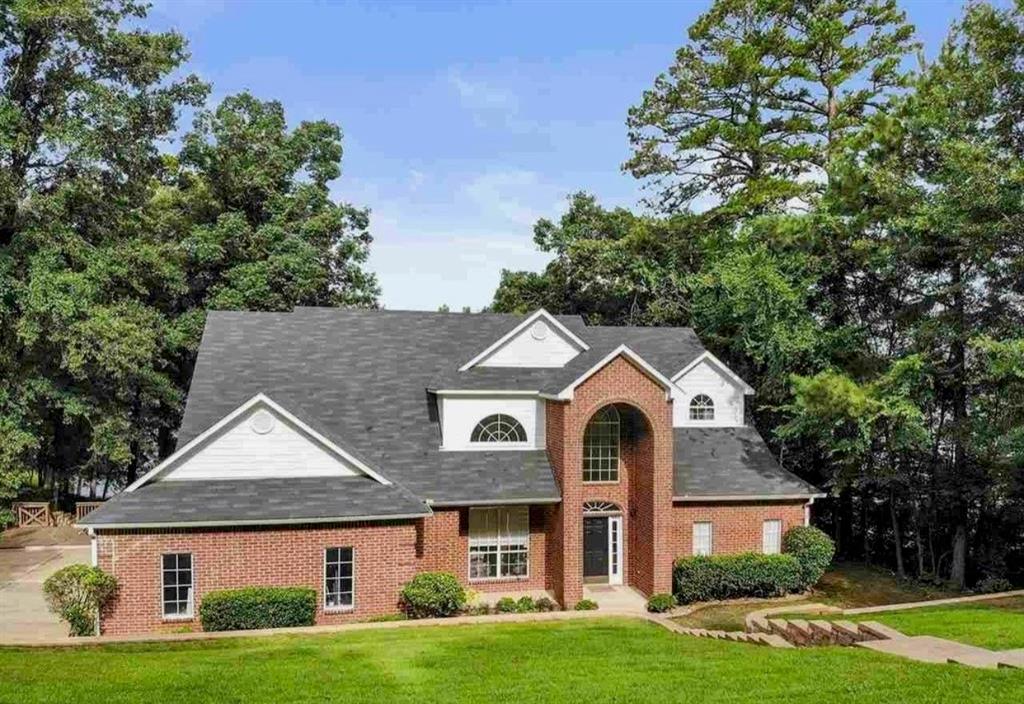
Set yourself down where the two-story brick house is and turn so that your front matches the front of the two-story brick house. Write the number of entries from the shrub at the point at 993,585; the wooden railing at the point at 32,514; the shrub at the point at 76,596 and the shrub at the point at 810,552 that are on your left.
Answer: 2

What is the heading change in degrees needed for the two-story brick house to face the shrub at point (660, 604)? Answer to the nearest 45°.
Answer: approximately 90° to its left

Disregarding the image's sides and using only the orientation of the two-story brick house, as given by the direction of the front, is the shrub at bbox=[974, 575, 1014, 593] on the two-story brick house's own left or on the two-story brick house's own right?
on the two-story brick house's own left

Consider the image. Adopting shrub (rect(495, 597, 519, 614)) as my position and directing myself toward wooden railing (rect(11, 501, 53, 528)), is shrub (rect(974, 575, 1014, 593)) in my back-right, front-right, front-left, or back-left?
back-right

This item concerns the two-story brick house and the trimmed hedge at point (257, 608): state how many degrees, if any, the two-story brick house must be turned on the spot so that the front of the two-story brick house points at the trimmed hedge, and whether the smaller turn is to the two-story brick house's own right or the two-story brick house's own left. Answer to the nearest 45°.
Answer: approximately 45° to the two-story brick house's own right

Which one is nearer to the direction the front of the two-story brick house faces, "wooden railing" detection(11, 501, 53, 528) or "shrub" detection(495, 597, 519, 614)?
the shrub

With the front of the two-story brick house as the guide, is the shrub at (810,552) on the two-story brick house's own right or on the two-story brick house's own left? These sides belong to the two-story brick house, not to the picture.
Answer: on the two-story brick house's own left

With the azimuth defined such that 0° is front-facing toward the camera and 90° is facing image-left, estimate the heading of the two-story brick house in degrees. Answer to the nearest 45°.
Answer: approximately 0°

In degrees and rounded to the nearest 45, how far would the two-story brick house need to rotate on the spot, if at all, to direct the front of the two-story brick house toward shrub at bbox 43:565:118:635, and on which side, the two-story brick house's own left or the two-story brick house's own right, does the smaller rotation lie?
approximately 45° to the two-story brick house's own right
